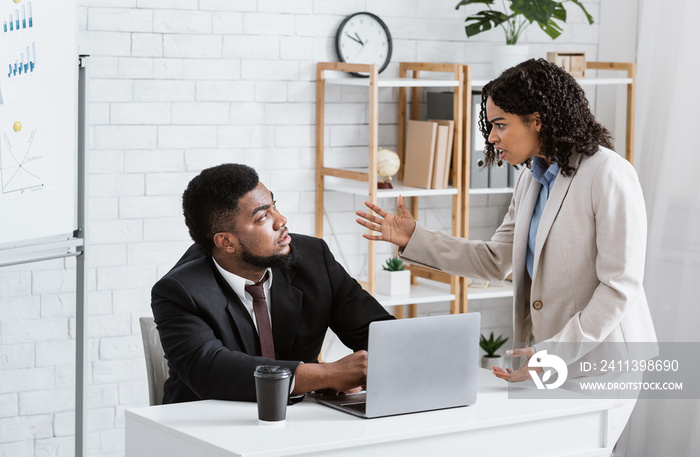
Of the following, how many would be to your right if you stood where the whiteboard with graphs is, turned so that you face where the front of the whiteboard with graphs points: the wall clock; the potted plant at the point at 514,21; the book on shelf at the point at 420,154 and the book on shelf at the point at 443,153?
0

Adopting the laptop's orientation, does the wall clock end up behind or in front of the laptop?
in front

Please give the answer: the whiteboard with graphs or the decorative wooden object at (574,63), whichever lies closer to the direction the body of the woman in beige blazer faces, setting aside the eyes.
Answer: the whiteboard with graphs

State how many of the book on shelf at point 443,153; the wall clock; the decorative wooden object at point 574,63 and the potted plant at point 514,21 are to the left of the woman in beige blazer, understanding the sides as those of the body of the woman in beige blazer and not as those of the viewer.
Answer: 0

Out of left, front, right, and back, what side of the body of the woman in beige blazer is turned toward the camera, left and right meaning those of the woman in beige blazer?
left

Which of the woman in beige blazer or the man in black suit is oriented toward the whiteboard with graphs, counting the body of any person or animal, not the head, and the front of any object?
the woman in beige blazer

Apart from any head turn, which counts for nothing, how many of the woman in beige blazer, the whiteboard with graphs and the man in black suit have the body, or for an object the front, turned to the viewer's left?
1

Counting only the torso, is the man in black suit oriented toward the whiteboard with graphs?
no

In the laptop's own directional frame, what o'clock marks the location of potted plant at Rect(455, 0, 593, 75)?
The potted plant is roughly at 2 o'clock from the laptop.

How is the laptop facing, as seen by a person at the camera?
facing away from the viewer and to the left of the viewer

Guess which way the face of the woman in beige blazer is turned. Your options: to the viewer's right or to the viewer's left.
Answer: to the viewer's left

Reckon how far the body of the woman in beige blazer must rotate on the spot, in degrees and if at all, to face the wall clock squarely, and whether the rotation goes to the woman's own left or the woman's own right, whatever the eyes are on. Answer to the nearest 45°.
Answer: approximately 45° to the woman's own right

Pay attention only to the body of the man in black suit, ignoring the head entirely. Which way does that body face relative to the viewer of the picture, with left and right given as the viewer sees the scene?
facing the viewer and to the right of the viewer
